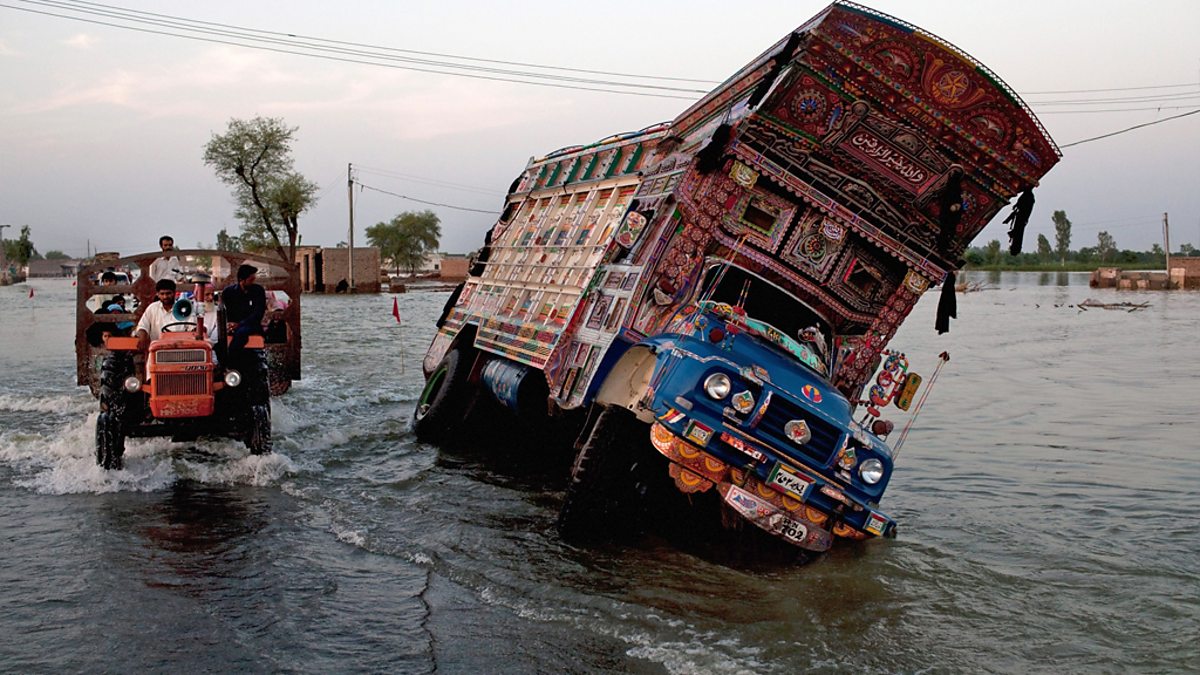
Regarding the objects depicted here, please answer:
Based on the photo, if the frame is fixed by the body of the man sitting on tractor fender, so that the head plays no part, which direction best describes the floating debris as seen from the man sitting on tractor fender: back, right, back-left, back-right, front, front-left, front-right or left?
back-left

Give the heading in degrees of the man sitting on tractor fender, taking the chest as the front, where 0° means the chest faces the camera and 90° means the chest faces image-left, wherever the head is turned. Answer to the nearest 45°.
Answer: approximately 0°

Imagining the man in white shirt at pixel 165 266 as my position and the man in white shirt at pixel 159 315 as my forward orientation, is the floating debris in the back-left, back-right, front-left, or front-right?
back-left

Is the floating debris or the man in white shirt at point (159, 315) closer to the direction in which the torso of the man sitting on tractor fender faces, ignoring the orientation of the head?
the man in white shirt

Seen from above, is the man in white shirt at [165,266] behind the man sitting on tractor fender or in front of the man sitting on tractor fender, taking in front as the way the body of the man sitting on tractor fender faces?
behind

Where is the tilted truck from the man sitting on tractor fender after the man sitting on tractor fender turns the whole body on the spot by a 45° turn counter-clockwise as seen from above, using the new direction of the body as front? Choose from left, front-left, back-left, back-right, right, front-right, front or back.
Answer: front

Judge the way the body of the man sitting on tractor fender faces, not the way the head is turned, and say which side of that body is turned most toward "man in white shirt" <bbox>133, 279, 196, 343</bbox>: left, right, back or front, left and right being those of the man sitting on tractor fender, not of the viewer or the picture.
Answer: right
